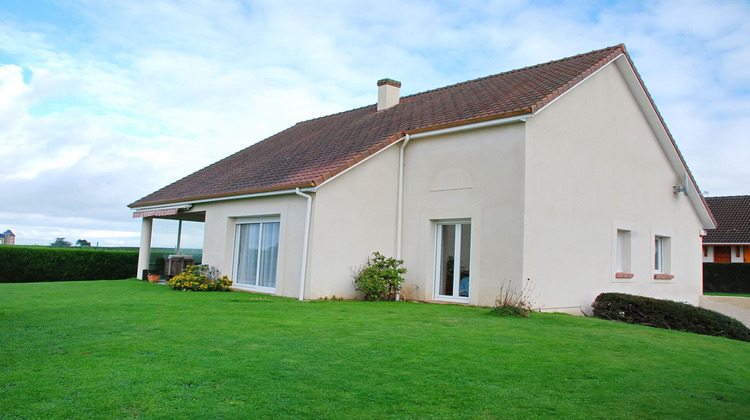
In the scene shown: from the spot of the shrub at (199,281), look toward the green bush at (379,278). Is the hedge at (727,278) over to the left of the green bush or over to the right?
left

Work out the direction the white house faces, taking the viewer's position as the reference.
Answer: facing the viewer and to the left of the viewer

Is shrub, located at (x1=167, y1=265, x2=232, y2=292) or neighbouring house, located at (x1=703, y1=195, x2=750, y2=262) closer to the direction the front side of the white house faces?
the shrub

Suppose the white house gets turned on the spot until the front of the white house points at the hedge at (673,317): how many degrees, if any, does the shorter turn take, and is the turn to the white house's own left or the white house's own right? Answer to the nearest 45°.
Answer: approximately 135° to the white house's own left

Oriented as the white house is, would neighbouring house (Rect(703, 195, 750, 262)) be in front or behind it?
behind

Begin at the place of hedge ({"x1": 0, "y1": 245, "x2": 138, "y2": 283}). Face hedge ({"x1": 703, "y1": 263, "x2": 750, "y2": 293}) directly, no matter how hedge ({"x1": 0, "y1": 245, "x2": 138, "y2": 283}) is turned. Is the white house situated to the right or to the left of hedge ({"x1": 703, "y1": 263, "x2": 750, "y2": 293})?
right

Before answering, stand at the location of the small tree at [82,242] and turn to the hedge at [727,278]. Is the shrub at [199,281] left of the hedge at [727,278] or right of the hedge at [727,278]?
right

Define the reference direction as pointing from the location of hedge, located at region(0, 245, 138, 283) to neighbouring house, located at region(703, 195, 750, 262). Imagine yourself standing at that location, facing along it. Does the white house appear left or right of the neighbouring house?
right

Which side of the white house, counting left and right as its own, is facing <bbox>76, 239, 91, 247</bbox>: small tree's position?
right

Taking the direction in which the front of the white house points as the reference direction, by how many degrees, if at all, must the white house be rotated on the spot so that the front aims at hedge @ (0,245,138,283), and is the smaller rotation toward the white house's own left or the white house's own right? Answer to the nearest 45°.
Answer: approximately 90° to the white house's own right

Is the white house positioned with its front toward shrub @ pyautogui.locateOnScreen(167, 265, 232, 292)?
no

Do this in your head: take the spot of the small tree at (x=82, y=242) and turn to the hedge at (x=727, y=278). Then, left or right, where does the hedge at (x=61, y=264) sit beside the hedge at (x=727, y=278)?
right
